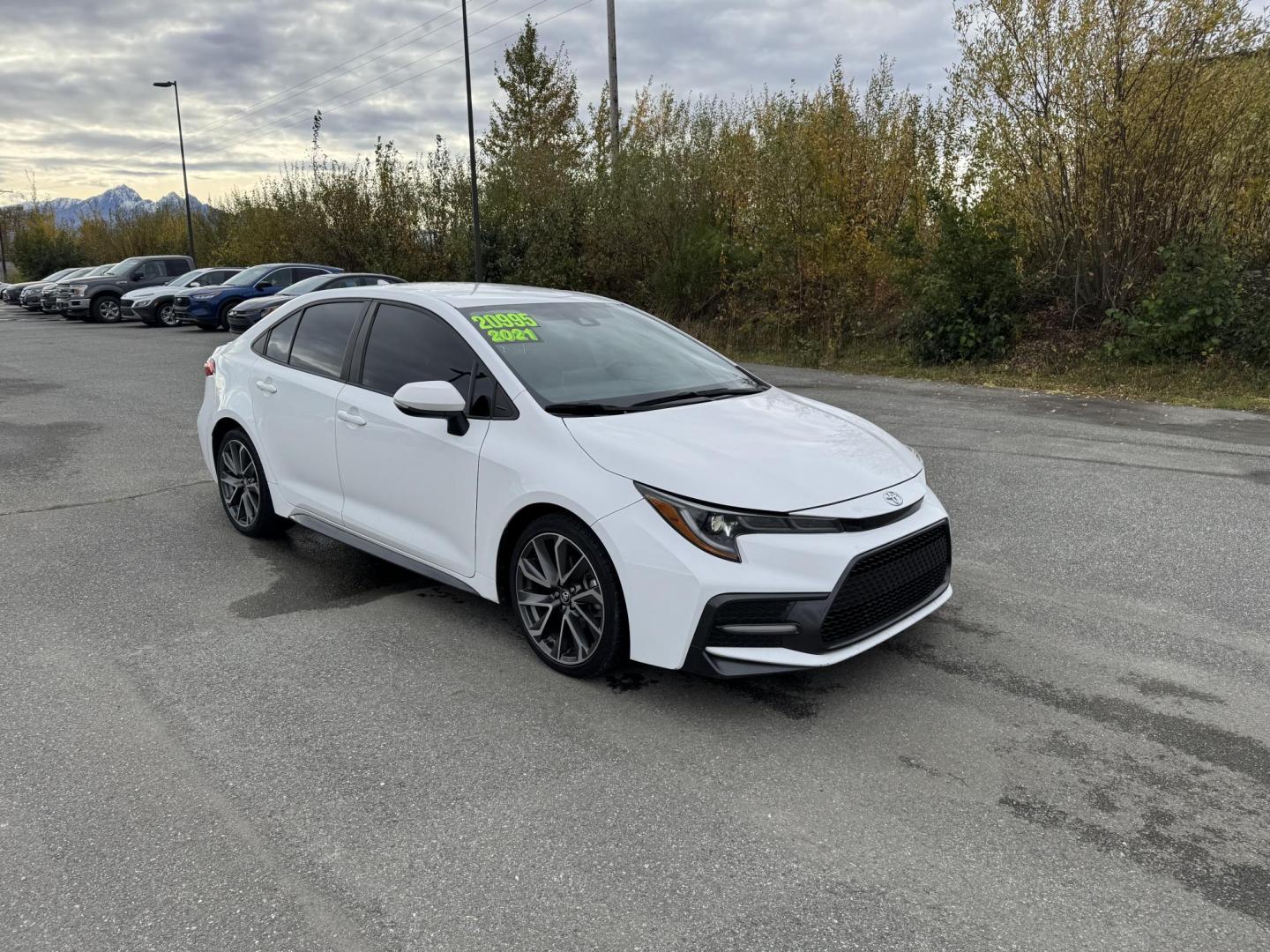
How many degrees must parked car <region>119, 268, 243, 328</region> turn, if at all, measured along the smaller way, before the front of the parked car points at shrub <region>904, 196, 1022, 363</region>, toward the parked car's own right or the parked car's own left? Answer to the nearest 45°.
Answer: approximately 90° to the parked car's own left

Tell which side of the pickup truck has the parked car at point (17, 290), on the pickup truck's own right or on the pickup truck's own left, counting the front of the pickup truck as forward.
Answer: on the pickup truck's own right

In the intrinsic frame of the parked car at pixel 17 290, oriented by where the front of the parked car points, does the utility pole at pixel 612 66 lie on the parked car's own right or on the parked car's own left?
on the parked car's own left

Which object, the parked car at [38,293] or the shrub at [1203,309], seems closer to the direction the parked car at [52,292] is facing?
the shrub

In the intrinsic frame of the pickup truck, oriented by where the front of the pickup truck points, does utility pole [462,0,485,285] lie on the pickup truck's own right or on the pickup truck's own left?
on the pickup truck's own left

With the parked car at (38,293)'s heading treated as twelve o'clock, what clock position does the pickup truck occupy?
The pickup truck is roughly at 10 o'clock from the parked car.

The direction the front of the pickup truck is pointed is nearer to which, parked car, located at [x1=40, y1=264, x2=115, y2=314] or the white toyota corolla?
the white toyota corolla

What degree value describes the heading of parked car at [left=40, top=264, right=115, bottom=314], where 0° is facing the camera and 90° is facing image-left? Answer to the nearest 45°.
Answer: approximately 45°

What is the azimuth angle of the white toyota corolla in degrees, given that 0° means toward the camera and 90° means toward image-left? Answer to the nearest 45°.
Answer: approximately 315°

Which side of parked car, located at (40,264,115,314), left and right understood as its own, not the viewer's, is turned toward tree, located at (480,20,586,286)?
left
